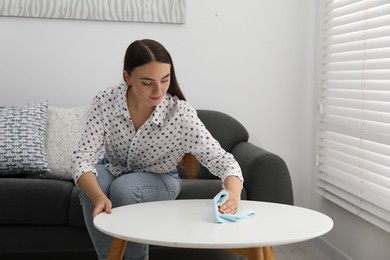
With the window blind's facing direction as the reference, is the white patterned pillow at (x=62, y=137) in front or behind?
in front

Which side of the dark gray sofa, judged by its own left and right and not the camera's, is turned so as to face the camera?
front

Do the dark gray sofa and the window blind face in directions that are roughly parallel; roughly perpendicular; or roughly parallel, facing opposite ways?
roughly perpendicular

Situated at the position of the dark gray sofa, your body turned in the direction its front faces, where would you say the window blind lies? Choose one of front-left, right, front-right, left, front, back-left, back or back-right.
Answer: left

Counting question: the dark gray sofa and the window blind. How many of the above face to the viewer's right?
0

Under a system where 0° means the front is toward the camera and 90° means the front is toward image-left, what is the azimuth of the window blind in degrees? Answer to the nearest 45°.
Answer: approximately 45°

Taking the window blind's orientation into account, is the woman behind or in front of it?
in front
